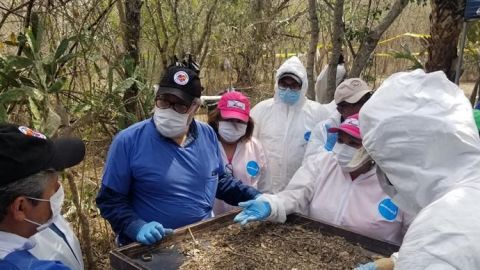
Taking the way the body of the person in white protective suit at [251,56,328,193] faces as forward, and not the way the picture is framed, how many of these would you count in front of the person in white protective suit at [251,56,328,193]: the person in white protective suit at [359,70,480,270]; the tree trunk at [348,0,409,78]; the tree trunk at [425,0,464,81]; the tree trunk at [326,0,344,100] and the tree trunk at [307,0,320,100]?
1

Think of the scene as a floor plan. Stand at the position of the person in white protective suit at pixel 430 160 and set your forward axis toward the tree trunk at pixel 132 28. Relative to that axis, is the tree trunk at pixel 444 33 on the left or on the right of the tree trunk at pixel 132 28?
right

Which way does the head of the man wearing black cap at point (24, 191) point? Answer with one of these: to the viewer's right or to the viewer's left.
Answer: to the viewer's right

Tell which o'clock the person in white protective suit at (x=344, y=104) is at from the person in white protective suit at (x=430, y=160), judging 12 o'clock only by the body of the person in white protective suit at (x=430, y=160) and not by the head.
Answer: the person in white protective suit at (x=344, y=104) is roughly at 1 o'clock from the person in white protective suit at (x=430, y=160).

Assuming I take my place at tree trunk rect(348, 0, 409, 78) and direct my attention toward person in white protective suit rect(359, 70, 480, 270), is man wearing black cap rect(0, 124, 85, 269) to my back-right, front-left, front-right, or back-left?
front-right

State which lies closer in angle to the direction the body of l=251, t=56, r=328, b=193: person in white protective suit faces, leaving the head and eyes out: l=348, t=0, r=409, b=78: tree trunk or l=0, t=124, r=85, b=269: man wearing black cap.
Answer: the man wearing black cap

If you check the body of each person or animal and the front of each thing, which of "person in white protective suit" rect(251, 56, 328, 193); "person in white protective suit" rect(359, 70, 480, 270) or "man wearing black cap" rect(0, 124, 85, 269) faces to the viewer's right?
the man wearing black cap

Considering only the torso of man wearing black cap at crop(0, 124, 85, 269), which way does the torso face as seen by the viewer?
to the viewer's right

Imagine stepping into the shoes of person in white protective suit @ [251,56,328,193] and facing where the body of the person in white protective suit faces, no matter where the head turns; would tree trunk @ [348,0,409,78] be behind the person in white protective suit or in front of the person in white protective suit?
behind

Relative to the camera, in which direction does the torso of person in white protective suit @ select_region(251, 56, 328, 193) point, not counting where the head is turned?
toward the camera

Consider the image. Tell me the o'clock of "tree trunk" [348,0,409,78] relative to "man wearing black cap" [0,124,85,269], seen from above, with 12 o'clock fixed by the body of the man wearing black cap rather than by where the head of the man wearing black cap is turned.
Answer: The tree trunk is roughly at 11 o'clock from the man wearing black cap.

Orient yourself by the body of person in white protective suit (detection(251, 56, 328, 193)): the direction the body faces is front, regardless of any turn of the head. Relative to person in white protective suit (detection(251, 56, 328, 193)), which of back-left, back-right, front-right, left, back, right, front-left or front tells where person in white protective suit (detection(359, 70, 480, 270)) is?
front

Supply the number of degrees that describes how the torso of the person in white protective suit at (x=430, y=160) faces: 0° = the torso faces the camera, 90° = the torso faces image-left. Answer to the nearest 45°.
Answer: approximately 135°

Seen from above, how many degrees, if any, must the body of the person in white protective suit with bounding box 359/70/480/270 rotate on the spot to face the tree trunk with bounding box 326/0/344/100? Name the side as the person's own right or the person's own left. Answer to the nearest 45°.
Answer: approximately 45° to the person's own right

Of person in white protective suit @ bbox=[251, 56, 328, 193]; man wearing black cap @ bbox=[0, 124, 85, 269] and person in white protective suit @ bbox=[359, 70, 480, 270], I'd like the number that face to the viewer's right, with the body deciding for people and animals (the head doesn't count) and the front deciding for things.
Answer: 1

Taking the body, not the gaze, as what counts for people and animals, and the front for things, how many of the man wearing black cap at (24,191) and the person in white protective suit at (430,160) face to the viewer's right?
1

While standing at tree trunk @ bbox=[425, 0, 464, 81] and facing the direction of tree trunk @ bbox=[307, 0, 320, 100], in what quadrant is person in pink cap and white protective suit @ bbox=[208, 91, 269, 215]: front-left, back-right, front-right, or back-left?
front-left

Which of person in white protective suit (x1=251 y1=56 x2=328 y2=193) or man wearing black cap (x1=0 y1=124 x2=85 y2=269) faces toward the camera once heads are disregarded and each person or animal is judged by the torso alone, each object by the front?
the person in white protective suit

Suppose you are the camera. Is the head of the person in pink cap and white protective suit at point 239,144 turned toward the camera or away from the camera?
toward the camera

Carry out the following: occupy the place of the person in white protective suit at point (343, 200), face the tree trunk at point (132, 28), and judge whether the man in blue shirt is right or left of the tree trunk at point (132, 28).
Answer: left
